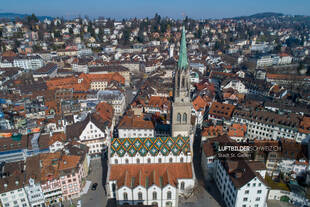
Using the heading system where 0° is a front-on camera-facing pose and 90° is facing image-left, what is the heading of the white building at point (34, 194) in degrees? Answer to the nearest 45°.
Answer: approximately 0°

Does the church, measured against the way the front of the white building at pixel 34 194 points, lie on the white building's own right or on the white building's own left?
on the white building's own left

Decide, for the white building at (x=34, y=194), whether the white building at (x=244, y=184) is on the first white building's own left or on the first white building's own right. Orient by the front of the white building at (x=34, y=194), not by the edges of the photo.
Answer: on the first white building's own left

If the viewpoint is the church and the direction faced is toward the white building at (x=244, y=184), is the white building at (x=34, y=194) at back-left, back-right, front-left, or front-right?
back-right
